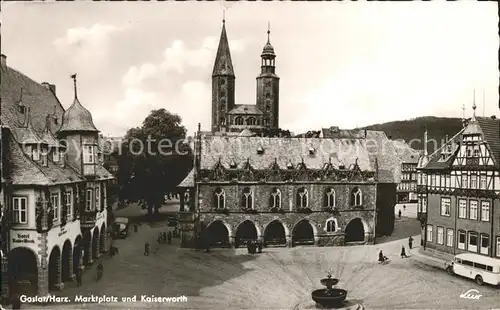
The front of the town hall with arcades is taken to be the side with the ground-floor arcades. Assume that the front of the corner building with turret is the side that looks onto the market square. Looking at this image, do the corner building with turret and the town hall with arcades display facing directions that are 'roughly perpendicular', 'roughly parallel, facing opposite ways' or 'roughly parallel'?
roughly perpendicular

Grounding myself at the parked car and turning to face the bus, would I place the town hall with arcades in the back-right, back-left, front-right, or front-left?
front-left

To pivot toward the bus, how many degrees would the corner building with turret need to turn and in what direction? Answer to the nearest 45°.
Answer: approximately 45° to its left

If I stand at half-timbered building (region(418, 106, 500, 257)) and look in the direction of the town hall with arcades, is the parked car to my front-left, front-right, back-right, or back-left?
front-left

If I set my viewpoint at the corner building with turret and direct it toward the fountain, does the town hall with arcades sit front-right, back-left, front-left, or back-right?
front-left

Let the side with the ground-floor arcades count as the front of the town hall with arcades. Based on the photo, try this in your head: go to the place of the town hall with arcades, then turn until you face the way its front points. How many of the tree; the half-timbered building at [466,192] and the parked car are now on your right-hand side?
2

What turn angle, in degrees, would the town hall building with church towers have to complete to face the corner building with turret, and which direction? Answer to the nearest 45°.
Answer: approximately 45° to its right

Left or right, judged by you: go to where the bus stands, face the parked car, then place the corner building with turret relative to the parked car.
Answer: left

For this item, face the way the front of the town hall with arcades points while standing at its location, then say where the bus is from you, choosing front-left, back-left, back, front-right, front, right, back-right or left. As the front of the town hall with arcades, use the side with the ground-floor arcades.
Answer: front-left

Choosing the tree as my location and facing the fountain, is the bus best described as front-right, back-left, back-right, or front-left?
front-left
